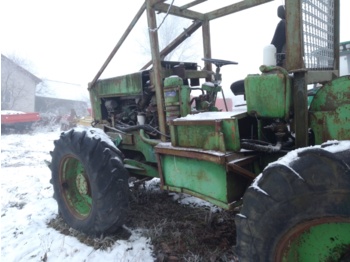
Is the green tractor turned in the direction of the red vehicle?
yes

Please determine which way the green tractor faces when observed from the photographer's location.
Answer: facing away from the viewer and to the left of the viewer
